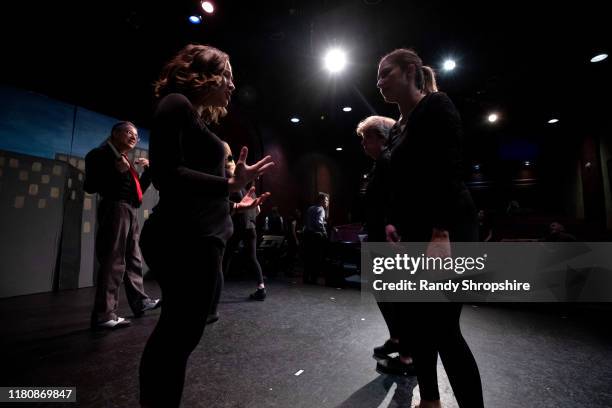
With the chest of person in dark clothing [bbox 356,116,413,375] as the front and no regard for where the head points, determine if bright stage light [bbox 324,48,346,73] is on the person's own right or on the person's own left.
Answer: on the person's own right

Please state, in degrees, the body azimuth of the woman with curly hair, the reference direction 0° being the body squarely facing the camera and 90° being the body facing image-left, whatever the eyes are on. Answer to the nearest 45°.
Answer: approximately 270°

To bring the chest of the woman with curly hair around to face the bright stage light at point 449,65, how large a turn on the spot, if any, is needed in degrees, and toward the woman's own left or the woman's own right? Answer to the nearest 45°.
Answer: approximately 45° to the woman's own left

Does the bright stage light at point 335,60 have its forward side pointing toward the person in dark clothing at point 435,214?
yes

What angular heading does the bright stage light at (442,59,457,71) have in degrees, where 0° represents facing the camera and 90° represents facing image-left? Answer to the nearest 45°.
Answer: approximately 0°

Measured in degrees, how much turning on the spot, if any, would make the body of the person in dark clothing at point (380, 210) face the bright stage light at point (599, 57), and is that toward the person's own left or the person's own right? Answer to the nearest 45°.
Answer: approximately 135° to the person's own right

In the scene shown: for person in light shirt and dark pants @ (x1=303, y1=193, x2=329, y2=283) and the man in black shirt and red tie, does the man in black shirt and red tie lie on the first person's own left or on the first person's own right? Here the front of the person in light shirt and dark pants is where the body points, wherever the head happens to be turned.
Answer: on the first person's own right

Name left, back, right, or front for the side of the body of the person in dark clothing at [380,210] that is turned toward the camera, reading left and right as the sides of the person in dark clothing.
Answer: left

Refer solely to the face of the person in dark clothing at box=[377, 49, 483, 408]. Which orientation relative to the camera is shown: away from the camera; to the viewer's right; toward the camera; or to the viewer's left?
to the viewer's left

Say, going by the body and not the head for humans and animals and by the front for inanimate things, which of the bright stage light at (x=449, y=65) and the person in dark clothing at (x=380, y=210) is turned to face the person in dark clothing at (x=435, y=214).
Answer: the bright stage light

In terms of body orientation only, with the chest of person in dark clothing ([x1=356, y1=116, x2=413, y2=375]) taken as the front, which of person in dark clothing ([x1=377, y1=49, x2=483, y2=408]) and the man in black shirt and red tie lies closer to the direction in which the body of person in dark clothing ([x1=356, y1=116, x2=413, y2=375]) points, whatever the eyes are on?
the man in black shirt and red tie

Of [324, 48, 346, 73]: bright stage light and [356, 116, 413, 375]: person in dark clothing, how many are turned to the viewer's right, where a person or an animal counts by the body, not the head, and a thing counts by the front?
0
